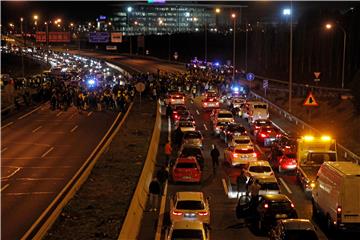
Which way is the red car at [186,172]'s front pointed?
away from the camera

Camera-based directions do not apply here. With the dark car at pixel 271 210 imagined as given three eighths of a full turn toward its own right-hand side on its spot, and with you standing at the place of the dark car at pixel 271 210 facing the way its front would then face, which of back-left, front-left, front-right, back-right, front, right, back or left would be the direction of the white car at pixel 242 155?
back-left

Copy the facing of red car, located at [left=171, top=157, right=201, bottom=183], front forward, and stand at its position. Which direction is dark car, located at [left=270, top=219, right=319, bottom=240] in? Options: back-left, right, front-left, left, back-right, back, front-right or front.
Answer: back

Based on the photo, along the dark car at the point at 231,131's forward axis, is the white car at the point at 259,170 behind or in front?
behind

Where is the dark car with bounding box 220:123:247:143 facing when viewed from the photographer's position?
facing away from the viewer

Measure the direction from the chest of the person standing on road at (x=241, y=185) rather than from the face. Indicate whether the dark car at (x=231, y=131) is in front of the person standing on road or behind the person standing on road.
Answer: in front

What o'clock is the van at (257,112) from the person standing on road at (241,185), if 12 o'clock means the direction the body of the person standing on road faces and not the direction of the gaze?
The van is roughly at 12 o'clock from the person standing on road.

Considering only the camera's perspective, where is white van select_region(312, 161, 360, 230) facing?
facing away from the viewer and to the left of the viewer

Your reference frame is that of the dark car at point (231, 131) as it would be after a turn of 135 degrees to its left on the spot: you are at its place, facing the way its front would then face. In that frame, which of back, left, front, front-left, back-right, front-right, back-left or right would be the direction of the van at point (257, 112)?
back-right

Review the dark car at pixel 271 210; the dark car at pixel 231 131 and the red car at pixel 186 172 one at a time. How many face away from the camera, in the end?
3

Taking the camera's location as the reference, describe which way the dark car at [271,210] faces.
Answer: facing away from the viewer
